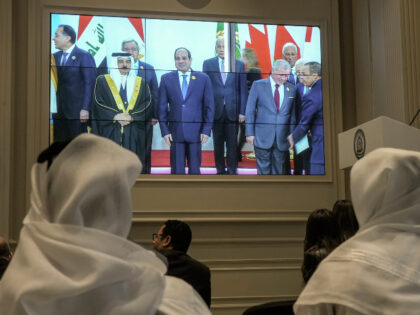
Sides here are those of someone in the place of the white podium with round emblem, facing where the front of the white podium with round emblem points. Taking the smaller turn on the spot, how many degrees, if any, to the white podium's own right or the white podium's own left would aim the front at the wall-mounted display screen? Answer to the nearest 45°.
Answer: approximately 90° to the white podium's own right

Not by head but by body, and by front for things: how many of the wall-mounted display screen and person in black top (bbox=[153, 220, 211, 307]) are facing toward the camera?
1

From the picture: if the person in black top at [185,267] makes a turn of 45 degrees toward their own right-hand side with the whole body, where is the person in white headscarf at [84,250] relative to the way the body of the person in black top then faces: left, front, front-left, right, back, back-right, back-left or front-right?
back

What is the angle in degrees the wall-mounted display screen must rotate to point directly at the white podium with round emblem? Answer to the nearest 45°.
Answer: approximately 45° to its left

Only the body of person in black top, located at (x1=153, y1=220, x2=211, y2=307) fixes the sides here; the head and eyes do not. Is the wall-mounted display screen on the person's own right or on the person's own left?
on the person's own right

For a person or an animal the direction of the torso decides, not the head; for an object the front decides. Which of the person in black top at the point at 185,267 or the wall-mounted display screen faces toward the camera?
the wall-mounted display screen

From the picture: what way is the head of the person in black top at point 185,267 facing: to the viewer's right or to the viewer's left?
to the viewer's left

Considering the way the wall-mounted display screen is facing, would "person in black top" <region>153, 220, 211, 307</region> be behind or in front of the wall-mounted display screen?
in front

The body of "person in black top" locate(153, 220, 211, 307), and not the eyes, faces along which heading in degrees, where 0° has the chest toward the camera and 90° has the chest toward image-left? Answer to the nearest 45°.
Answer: approximately 135°

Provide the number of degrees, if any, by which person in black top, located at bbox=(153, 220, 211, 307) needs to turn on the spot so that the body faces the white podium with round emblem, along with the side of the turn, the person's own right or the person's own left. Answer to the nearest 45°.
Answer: approximately 90° to the person's own right

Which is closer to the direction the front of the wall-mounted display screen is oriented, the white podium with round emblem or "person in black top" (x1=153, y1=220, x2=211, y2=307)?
the person in black top

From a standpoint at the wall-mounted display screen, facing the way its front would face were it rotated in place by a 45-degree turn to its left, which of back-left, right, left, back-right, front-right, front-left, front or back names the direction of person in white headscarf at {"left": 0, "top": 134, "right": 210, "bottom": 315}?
front-right

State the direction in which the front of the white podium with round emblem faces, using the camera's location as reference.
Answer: facing the viewer and to the left of the viewer

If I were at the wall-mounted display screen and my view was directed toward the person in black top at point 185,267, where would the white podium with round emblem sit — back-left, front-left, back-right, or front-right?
front-left

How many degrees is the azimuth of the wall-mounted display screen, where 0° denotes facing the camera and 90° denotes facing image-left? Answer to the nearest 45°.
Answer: approximately 0°
